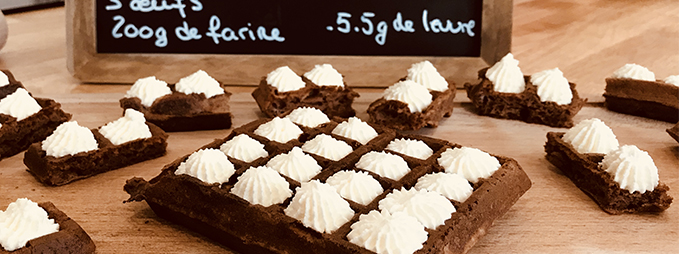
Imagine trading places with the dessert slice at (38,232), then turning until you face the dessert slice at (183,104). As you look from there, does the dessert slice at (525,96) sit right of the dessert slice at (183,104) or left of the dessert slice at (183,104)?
right

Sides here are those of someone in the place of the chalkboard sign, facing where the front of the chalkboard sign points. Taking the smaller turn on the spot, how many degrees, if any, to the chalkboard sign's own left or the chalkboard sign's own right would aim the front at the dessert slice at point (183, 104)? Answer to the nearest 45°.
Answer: approximately 45° to the chalkboard sign's own right

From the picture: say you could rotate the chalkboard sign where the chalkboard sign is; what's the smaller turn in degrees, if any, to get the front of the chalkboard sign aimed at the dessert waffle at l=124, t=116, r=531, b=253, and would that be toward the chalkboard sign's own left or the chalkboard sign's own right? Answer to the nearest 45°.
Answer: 0° — it already faces it

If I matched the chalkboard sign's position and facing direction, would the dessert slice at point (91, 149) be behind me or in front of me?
in front

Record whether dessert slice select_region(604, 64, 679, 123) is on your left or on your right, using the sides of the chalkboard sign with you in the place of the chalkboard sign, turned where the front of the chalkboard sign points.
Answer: on your left

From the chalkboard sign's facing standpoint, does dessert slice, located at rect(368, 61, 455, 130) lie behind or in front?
in front

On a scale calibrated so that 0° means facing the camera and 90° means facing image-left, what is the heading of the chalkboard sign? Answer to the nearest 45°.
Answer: approximately 0°
